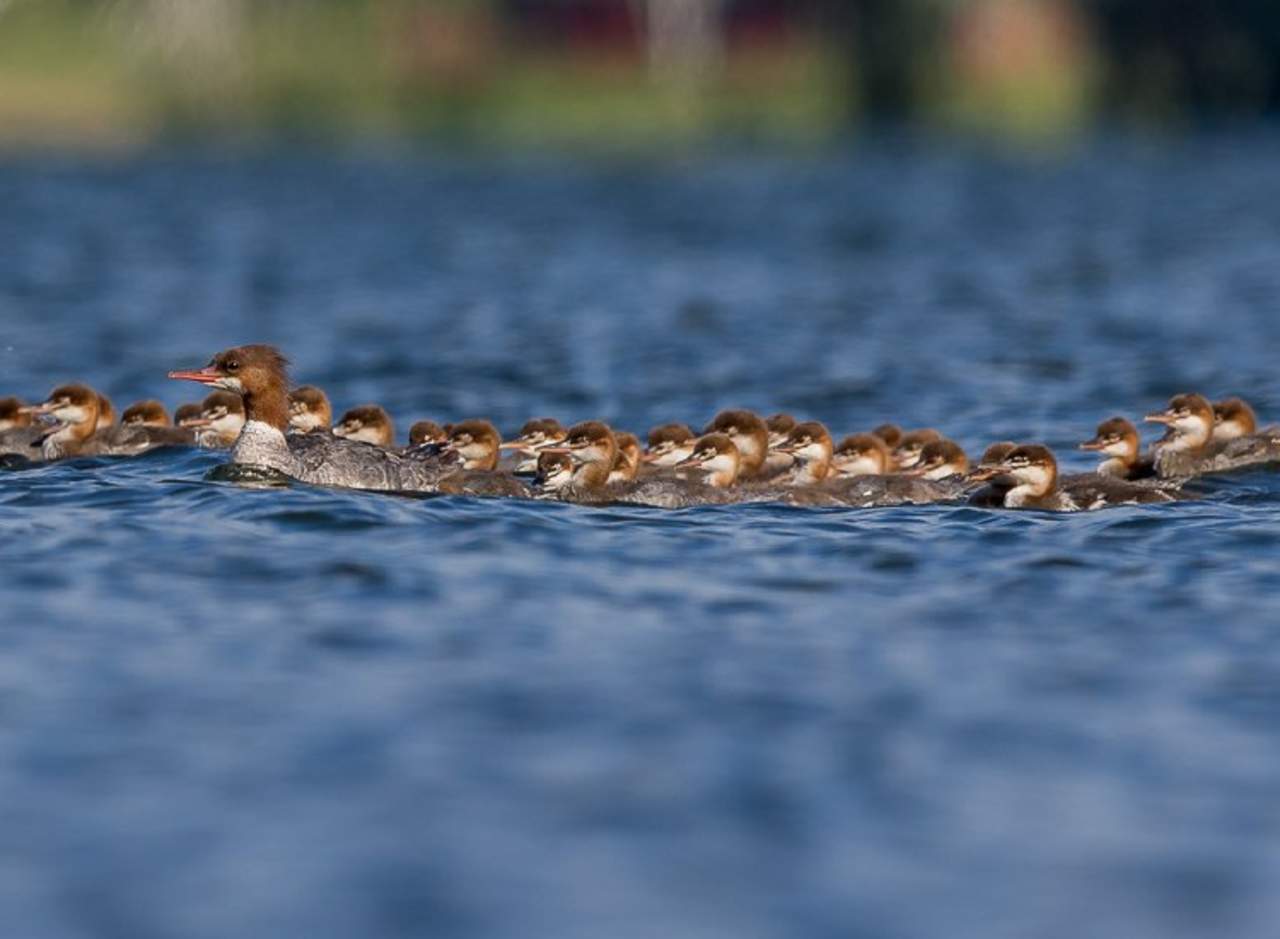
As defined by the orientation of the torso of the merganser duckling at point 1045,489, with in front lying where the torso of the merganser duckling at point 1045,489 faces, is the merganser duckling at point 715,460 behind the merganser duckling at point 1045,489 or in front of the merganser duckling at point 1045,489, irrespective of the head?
in front

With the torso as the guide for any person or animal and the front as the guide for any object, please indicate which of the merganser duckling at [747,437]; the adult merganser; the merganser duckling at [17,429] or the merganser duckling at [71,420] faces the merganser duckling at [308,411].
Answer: the merganser duckling at [747,437]

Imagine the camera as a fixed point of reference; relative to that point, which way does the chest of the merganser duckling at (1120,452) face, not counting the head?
to the viewer's left

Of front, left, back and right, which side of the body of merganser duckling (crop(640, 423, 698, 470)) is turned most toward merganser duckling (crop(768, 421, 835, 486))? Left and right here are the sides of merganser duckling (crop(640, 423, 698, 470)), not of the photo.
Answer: back

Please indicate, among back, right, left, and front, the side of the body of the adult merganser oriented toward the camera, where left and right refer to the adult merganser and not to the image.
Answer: left

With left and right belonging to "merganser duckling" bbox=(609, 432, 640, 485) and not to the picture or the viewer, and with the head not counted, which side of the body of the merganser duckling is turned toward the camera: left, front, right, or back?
left

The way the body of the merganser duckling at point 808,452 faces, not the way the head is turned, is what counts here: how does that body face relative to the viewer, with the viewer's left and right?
facing to the left of the viewer

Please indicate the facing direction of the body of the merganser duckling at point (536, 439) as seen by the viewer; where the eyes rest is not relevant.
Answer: to the viewer's left

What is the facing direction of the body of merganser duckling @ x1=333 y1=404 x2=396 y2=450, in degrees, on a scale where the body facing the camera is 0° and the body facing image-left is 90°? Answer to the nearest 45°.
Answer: approximately 90°

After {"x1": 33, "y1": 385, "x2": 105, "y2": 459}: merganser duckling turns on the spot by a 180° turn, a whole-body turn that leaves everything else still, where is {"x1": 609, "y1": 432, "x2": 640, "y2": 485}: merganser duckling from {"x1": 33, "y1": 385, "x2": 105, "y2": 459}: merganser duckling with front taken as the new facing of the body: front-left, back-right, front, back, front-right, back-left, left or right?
front-right

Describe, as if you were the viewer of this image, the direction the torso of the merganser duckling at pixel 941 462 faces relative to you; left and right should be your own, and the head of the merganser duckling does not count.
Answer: facing to the left of the viewer

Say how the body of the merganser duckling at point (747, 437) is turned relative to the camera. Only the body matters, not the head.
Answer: to the viewer's left

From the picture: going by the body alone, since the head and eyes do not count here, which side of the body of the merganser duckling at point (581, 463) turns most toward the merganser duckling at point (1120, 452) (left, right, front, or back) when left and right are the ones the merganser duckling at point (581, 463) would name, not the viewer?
back

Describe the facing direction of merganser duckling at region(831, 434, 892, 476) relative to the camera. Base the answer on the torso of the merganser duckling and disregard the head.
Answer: to the viewer's left

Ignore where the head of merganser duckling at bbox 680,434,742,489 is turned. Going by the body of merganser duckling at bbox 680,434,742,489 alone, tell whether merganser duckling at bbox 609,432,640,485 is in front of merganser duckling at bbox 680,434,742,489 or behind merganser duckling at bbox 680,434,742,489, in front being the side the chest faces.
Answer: in front

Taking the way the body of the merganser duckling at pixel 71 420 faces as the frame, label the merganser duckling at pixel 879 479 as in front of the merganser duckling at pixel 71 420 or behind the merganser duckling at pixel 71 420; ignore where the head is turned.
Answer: behind

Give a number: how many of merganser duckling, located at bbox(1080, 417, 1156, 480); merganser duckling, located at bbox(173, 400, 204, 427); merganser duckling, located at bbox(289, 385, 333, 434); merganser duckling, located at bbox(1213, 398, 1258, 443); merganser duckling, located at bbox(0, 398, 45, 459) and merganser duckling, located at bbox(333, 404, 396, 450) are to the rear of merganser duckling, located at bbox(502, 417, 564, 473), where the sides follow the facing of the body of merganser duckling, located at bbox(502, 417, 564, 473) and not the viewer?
2

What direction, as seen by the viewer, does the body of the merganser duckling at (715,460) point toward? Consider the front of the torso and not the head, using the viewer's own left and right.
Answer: facing to the left of the viewer

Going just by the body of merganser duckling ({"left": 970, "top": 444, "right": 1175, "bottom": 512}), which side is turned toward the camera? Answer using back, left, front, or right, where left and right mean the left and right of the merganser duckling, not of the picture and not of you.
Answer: left

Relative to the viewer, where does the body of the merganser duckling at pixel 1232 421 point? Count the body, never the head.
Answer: to the viewer's left

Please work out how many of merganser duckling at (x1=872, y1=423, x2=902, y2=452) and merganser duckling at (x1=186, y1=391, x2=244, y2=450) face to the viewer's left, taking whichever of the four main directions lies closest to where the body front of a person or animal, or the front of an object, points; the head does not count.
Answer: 2
